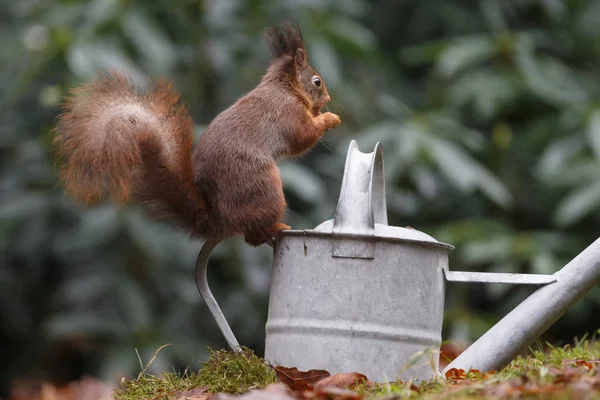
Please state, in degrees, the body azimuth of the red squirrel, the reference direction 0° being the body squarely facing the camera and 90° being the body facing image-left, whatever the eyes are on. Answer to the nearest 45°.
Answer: approximately 270°

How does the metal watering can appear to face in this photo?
to the viewer's right
